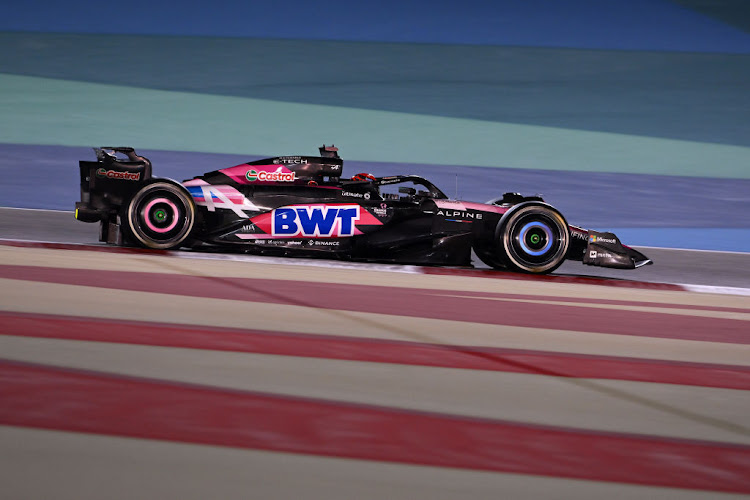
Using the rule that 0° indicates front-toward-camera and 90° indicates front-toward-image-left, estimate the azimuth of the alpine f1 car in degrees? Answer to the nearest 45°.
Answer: approximately 270°
